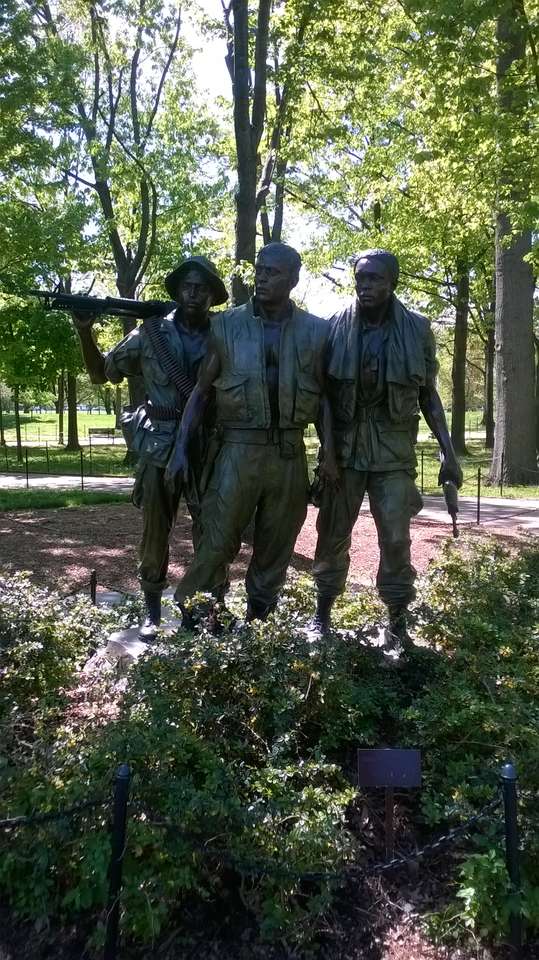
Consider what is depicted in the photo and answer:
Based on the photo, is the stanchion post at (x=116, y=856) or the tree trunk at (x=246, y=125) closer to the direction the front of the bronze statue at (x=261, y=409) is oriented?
the stanchion post

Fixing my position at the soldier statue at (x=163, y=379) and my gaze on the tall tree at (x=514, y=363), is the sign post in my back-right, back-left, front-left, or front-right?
back-right

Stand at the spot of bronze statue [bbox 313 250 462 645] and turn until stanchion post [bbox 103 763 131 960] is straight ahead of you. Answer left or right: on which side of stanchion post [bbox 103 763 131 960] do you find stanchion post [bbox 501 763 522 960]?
left

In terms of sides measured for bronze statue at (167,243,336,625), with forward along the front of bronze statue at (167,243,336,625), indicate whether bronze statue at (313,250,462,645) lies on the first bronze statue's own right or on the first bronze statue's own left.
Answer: on the first bronze statue's own left

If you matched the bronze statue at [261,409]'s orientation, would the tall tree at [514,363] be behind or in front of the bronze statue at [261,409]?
behind

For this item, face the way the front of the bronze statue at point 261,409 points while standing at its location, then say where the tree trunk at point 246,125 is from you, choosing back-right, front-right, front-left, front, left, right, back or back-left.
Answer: back

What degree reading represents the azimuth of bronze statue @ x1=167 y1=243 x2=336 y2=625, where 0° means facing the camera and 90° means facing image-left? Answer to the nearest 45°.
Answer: approximately 0°

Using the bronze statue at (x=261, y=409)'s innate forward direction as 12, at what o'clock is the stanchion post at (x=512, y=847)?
The stanchion post is roughly at 11 o'clock from the bronze statue.
